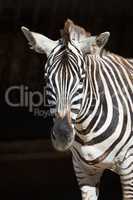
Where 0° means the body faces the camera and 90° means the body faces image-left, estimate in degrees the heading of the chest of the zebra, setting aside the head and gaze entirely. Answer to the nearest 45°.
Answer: approximately 45°
